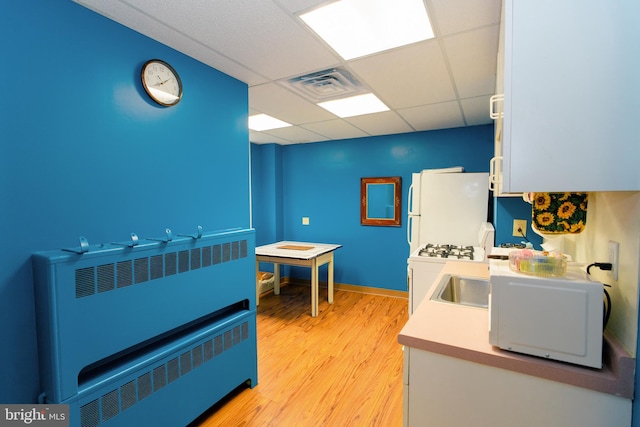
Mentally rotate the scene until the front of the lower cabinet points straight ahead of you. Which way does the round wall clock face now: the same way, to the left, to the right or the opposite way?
the opposite way

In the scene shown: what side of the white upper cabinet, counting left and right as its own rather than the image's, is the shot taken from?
left

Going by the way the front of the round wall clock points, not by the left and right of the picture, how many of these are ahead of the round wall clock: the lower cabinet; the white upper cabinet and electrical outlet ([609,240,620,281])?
3

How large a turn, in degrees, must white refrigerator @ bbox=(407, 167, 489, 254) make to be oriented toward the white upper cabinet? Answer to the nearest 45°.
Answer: approximately 90° to its left

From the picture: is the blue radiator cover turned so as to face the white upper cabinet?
yes
